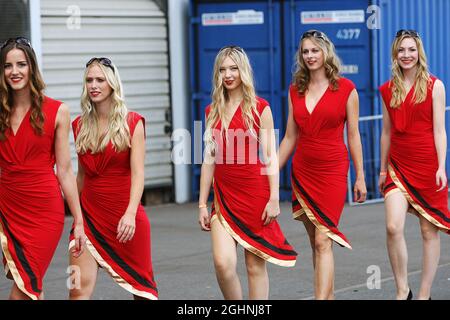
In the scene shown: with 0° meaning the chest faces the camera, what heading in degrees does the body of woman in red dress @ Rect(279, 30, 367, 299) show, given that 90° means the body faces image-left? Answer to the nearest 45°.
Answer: approximately 45°

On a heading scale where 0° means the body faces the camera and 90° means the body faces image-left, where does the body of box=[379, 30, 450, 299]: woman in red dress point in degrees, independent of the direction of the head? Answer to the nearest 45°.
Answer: approximately 0°

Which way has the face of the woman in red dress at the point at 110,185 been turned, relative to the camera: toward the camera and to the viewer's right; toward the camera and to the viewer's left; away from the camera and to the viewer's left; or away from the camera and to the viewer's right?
toward the camera and to the viewer's left
